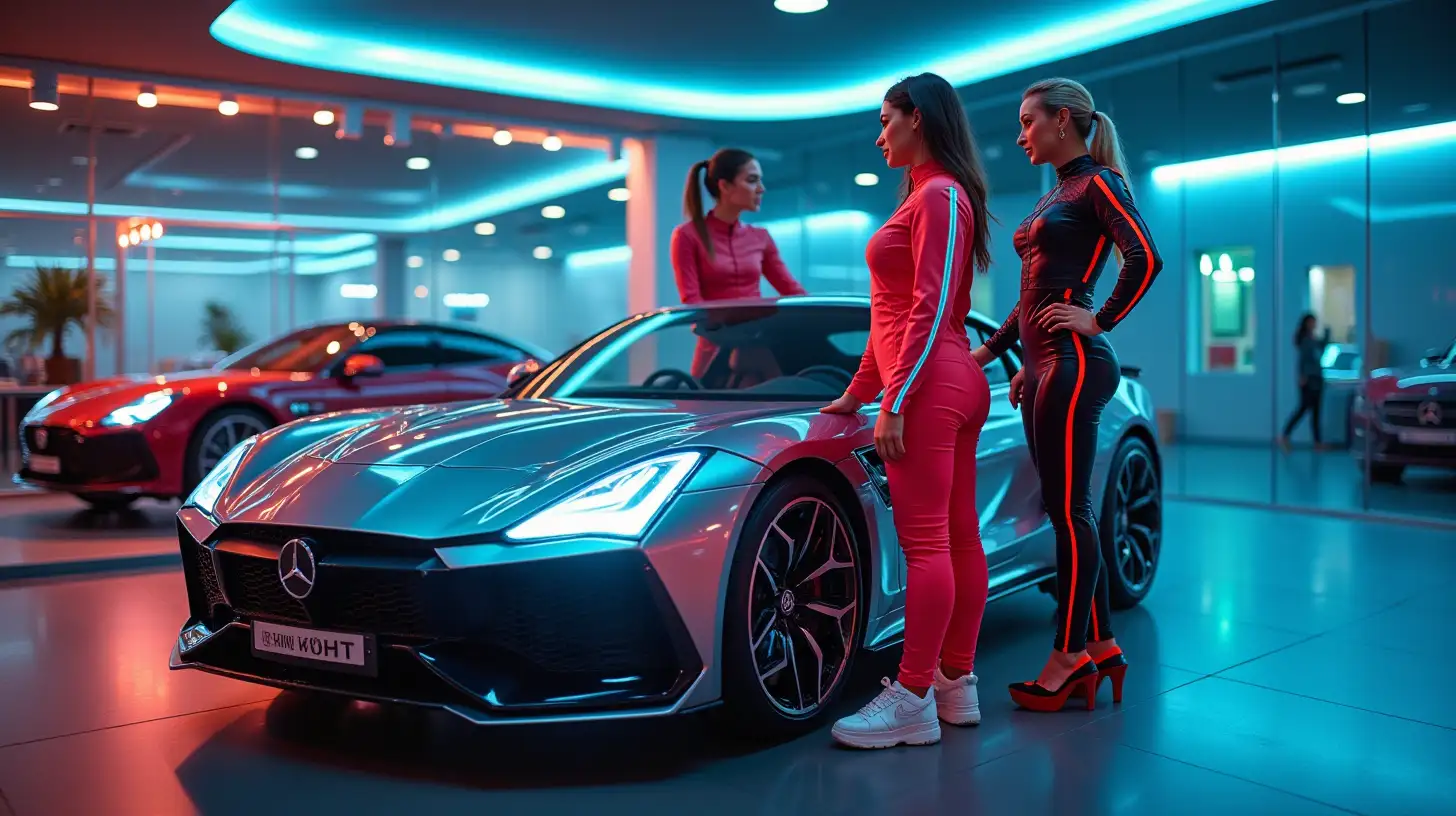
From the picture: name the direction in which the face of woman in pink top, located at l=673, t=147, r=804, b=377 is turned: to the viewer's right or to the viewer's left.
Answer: to the viewer's right

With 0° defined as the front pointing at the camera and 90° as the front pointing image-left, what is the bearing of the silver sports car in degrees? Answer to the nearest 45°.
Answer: approximately 45°

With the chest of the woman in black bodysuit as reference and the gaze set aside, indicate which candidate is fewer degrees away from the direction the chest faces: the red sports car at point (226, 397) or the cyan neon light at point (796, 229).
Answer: the red sports car

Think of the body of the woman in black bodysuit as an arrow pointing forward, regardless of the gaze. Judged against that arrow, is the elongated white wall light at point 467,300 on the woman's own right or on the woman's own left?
on the woman's own right

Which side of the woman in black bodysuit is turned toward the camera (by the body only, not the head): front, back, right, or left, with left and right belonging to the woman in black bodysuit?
left

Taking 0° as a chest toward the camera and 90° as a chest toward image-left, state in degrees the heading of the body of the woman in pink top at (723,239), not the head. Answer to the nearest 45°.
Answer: approximately 315°

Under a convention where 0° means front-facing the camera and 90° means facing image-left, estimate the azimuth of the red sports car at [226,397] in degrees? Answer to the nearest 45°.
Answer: approximately 45°

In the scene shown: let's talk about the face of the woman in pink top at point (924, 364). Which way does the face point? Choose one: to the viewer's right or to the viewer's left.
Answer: to the viewer's left
